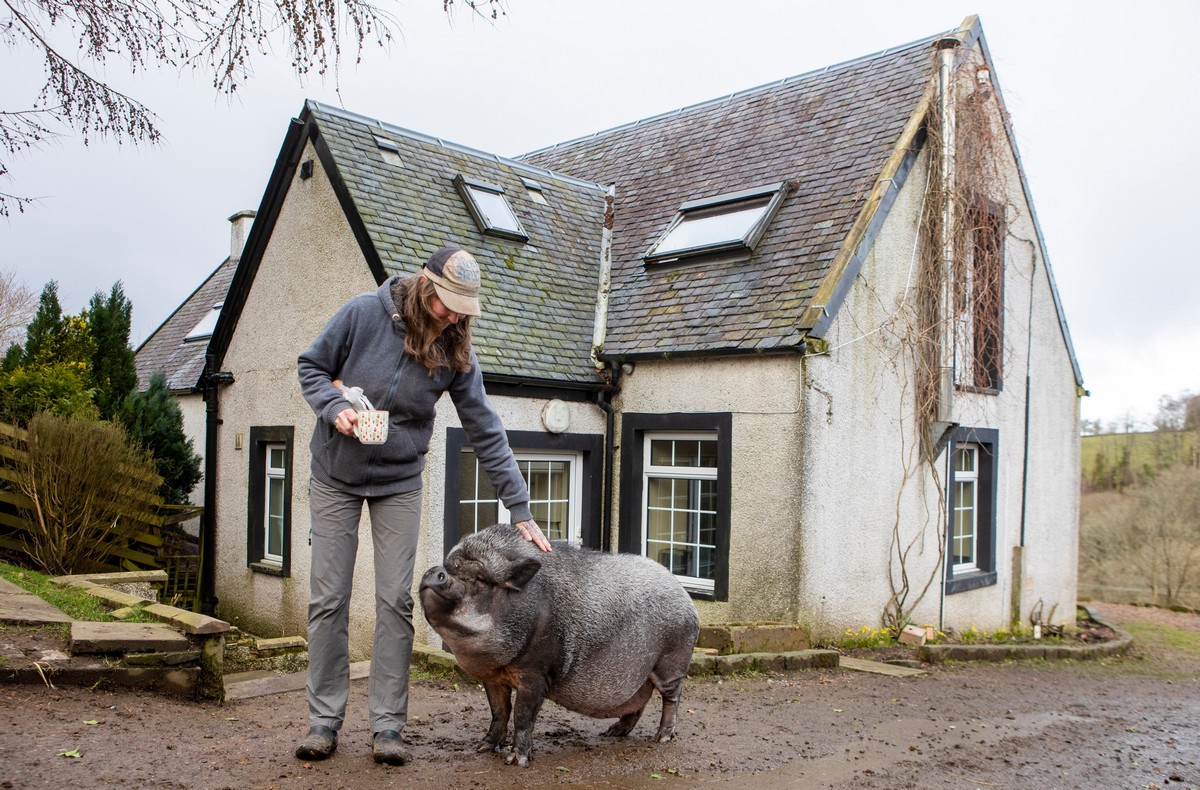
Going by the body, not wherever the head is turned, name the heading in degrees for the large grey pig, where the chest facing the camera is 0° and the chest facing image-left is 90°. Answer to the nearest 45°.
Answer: approximately 45°

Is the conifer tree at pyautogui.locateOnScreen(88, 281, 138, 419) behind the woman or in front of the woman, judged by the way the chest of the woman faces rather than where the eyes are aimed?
behind

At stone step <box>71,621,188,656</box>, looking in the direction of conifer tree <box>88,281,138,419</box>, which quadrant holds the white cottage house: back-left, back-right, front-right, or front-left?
front-right

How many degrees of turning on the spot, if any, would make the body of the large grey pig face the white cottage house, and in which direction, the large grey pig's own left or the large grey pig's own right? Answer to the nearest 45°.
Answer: approximately 135° to the large grey pig's own right

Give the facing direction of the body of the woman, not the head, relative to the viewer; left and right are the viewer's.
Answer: facing the viewer

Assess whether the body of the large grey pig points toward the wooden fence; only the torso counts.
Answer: no

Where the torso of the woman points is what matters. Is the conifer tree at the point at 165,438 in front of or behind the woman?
behind

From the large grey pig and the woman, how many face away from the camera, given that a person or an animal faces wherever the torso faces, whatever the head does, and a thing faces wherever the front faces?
0

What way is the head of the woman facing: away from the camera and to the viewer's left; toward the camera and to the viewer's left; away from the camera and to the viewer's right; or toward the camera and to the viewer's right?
toward the camera and to the viewer's right
